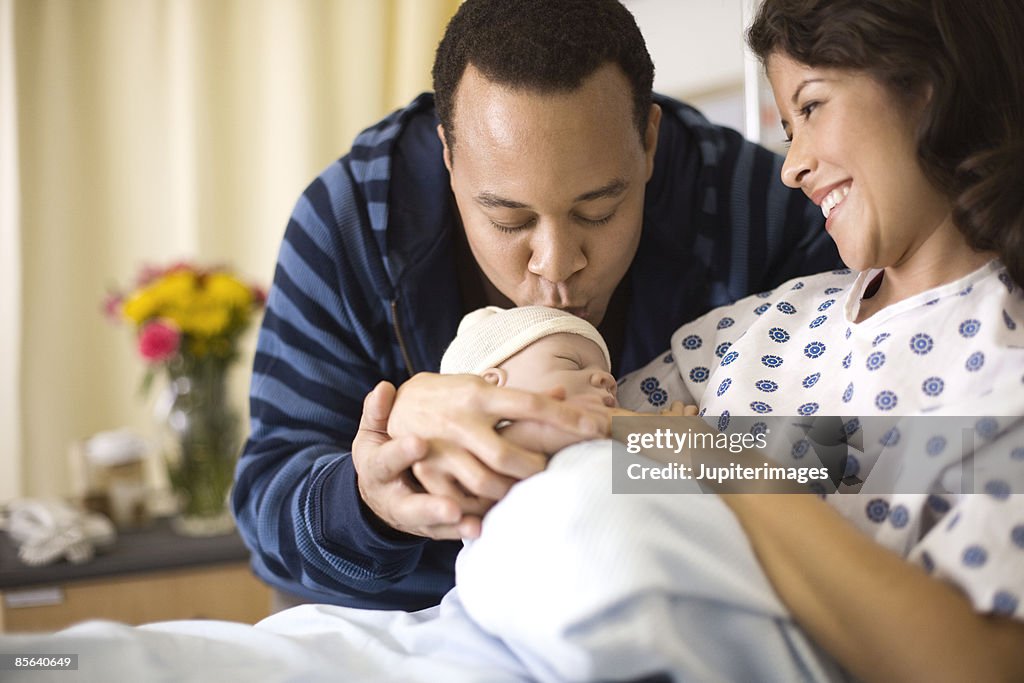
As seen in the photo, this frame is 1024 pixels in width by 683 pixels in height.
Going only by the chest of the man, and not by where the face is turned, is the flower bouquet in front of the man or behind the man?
behind

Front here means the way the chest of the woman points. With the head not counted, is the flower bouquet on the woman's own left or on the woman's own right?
on the woman's own right

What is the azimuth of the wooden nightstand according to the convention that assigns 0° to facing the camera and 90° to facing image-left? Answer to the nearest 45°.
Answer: approximately 0°

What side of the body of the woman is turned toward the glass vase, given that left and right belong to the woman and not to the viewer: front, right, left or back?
right

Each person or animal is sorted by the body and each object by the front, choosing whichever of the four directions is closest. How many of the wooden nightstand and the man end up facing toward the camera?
2

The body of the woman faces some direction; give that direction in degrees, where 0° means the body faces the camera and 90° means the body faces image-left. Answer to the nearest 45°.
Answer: approximately 45°

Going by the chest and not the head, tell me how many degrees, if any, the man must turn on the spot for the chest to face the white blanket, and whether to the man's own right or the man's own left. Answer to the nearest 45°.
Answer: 0° — they already face it
